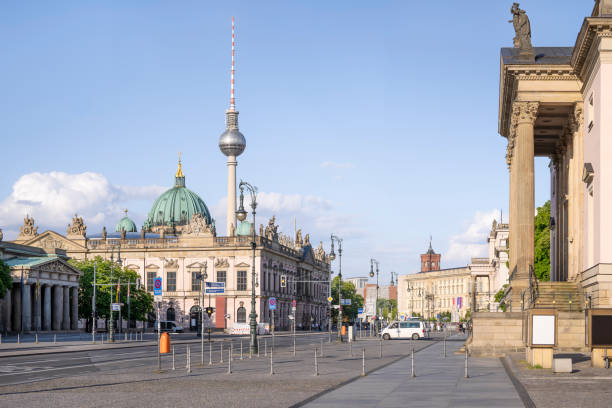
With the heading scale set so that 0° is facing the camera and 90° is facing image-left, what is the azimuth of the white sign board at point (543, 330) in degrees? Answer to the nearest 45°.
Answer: approximately 0°
